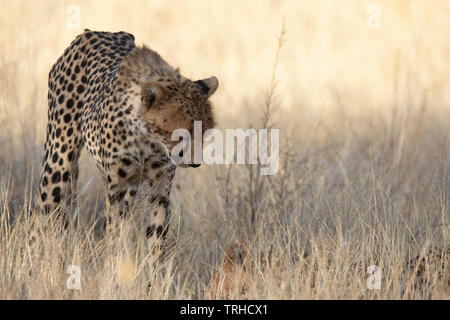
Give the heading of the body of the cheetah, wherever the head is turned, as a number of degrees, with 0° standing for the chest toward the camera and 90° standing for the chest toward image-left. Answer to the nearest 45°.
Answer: approximately 315°
